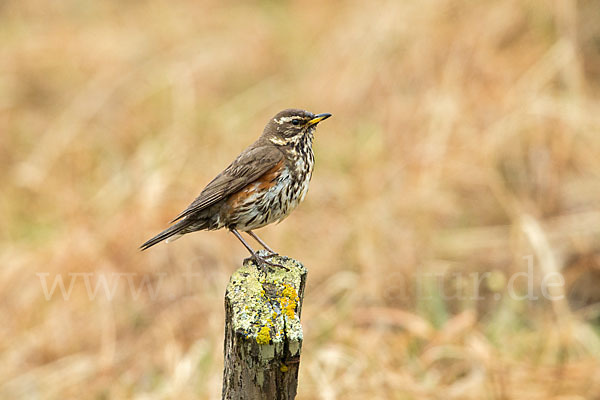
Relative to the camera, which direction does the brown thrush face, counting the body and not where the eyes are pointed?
to the viewer's right
